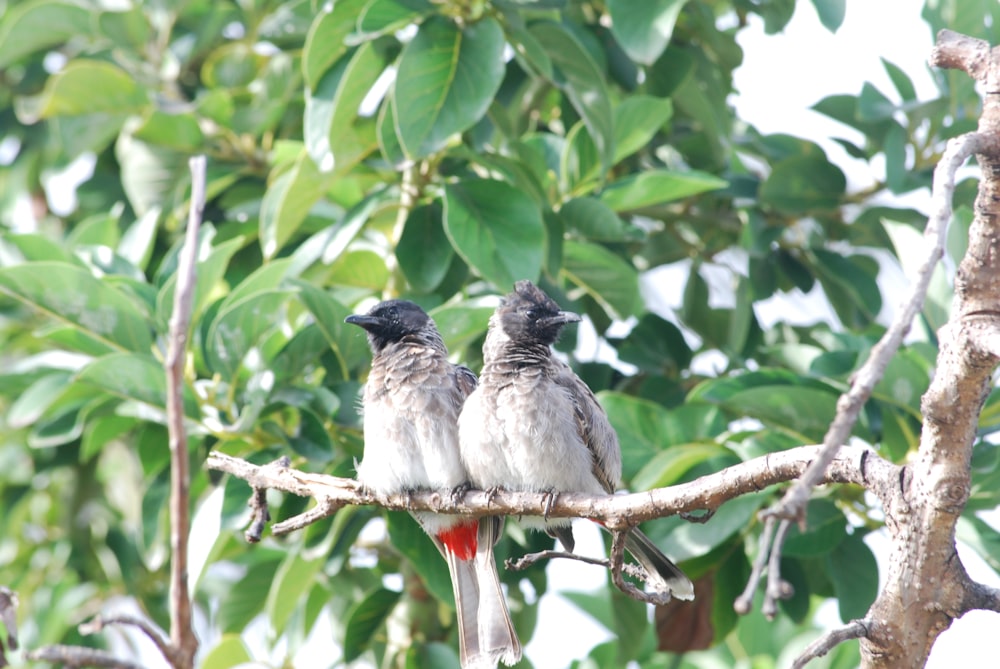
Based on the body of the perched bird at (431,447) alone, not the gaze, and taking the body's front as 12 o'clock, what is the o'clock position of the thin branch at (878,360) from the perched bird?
The thin branch is roughly at 10 o'clock from the perched bird.

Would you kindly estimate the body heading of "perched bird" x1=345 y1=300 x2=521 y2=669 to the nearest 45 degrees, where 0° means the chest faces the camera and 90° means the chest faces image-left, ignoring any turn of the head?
approximately 45°

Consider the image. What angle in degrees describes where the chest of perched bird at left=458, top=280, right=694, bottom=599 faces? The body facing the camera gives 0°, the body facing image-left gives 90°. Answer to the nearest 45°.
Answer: approximately 45°

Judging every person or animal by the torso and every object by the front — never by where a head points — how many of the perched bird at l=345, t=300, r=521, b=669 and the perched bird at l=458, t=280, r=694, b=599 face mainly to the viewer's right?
0

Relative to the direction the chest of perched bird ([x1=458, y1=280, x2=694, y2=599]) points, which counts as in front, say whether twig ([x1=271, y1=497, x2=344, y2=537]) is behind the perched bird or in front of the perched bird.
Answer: in front
